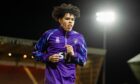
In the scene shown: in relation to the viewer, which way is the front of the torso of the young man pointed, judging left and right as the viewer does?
facing the viewer and to the right of the viewer
